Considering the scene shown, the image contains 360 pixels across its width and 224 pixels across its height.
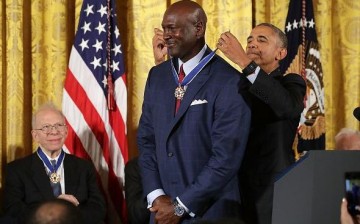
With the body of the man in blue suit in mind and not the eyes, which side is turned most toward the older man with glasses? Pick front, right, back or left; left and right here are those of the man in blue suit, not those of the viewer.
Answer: right

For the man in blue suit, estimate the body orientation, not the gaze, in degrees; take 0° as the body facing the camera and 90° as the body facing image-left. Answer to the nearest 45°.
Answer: approximately 45°

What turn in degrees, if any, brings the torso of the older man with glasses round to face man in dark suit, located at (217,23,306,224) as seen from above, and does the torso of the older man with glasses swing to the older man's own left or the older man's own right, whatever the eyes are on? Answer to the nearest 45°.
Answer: approximately 45° to the older man's own left

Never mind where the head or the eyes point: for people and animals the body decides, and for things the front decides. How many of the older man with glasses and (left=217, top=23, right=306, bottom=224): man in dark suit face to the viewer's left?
1

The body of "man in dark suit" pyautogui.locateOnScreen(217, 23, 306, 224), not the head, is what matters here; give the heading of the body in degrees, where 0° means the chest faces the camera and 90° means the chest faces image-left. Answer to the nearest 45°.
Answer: approximately 90°

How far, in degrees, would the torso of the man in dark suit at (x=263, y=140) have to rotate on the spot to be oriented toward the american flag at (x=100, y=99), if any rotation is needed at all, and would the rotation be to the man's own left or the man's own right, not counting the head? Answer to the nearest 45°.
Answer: approximately 45° to the man's own right

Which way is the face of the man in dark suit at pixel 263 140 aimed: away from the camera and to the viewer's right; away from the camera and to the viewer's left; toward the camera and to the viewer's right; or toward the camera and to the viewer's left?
toward the camera and to the viewer's left

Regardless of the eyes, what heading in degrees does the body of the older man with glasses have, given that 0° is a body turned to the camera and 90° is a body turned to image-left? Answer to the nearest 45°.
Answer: approximately 0°
